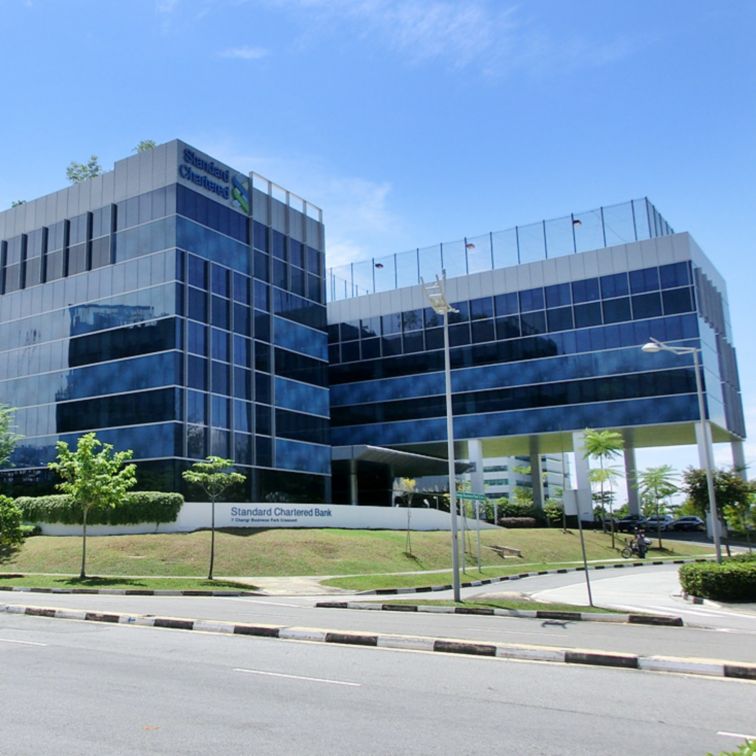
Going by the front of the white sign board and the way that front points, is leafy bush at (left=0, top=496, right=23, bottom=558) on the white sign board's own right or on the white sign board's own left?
on the white sign board's own right

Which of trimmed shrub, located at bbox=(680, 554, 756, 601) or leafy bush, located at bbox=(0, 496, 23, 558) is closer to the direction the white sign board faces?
the trimmed shrub

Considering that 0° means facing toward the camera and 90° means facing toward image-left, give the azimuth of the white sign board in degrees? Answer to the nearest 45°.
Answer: approximately 0°

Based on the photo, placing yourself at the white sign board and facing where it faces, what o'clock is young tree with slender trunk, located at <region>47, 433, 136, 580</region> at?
The young tree with slender trunk is roughly at 1 o'clock from the white sign board.

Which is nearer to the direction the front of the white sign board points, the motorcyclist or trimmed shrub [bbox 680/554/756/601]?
the trimmed shrub

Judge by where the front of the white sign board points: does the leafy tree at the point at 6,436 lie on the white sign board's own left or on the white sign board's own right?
on the white sign board's own right

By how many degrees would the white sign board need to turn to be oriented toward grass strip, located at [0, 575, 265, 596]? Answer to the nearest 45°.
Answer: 0° — it already faces it

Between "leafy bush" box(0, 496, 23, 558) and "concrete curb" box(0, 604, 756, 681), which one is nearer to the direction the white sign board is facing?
the concrete curb
